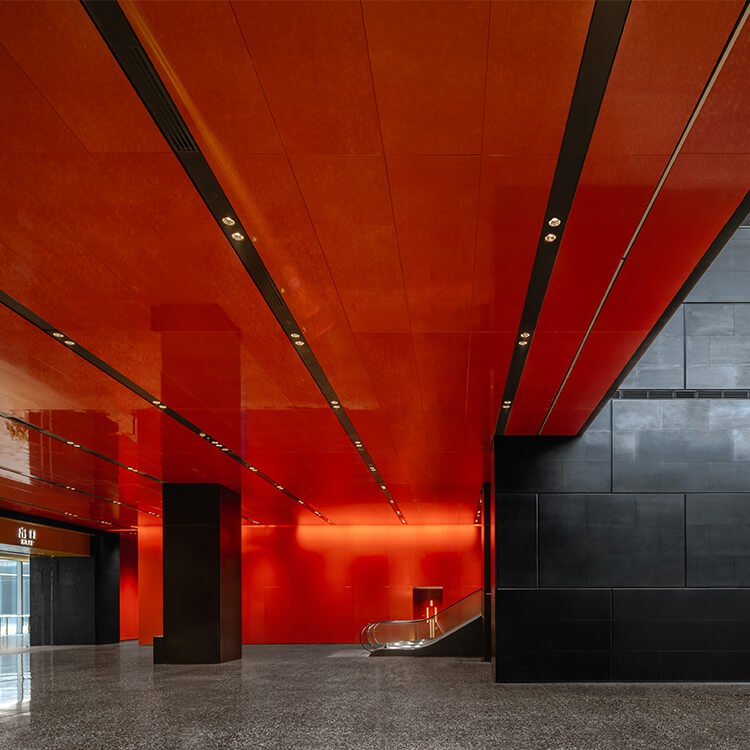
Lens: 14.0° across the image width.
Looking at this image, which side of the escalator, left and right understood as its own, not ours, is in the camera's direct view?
left

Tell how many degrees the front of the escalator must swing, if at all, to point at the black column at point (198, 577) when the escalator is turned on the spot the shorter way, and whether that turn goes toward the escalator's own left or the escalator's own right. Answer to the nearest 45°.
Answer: approximately 45° to the escalator's own left
